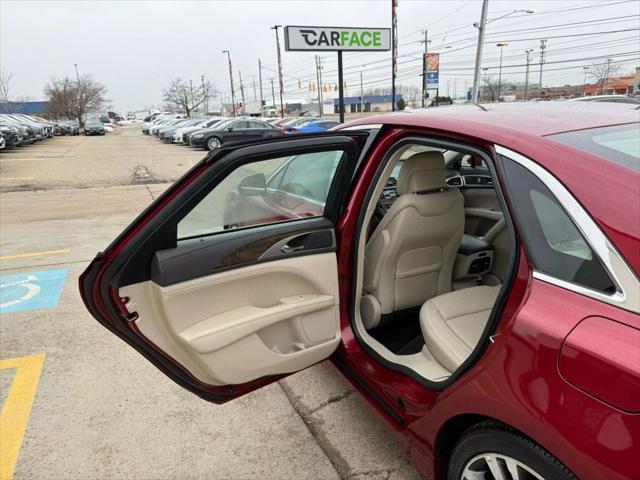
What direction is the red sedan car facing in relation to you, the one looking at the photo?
facing away from the viewer and to the left of the viewer

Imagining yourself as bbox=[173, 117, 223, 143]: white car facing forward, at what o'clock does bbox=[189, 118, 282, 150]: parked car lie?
The parked car is roughly at 10 o'clock from the white car.

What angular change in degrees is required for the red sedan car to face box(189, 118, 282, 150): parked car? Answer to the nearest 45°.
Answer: approximately 45° to its right

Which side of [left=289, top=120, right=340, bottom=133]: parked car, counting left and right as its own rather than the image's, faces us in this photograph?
left
